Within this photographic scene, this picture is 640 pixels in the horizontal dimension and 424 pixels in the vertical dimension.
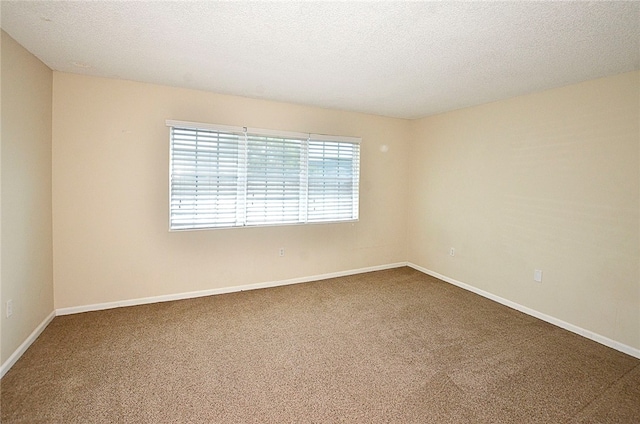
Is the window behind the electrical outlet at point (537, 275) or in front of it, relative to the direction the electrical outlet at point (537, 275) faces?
in front
